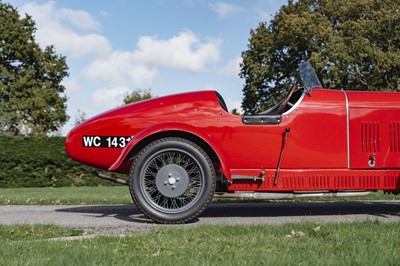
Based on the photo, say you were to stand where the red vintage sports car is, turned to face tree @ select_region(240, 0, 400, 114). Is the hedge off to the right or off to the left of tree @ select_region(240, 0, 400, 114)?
left

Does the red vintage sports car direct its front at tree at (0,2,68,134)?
no

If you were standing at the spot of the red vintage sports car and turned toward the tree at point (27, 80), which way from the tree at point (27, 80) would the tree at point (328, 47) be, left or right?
right

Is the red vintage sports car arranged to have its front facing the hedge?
no

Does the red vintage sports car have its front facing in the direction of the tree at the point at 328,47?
no

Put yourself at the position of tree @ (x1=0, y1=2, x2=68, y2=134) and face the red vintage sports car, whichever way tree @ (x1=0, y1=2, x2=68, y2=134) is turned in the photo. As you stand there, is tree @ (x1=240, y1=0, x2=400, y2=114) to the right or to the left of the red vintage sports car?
left

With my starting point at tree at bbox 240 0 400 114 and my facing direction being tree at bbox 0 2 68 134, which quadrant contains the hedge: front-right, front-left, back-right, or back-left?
front-left
